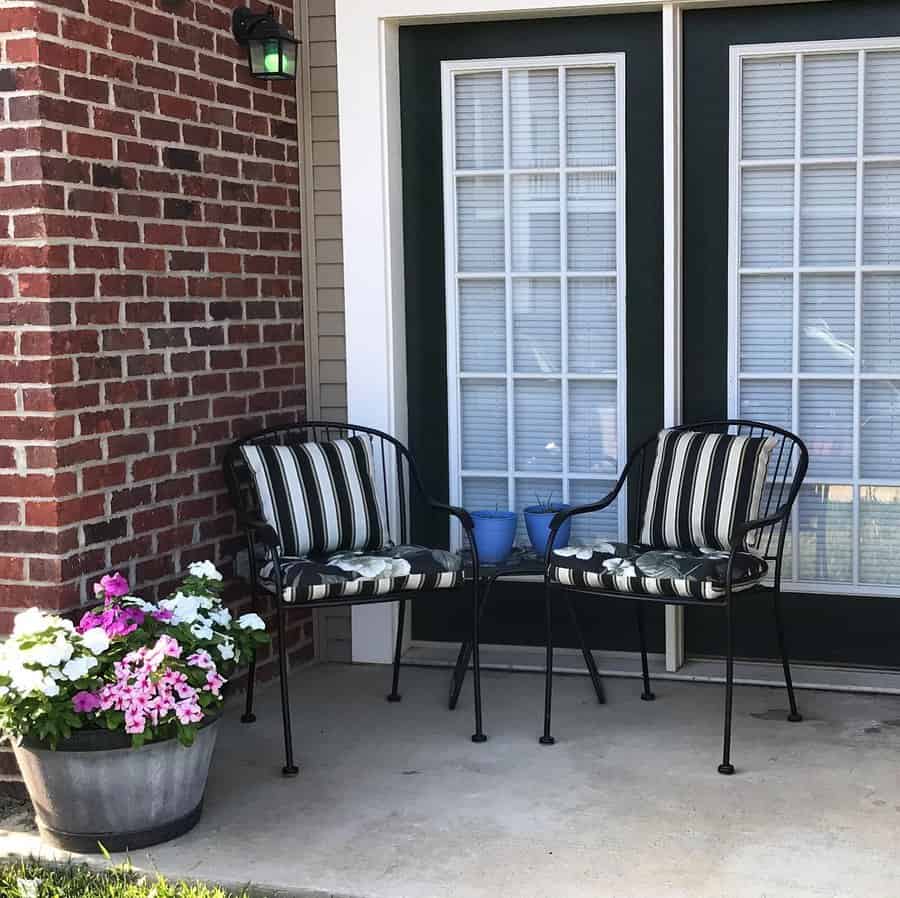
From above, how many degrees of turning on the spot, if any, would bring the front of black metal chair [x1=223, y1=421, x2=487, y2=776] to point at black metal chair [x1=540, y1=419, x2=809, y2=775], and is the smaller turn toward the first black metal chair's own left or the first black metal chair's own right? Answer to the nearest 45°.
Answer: approximately 45° to the first black metal chair's own left

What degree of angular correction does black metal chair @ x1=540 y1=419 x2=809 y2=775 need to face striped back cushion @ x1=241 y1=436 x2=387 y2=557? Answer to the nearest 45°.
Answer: approximately 45° to its right

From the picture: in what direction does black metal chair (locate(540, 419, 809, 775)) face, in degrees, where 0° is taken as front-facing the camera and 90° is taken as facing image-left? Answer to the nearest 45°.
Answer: approximately 45°

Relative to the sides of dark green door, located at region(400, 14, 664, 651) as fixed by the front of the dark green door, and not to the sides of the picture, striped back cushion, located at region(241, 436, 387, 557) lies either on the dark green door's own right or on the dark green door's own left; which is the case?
on the dark green door's own right

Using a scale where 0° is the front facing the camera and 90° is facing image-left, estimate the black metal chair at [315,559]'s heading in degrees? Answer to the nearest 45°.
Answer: approximately 315°

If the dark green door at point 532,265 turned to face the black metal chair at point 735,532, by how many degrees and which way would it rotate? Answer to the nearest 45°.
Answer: approximately 45° to its left

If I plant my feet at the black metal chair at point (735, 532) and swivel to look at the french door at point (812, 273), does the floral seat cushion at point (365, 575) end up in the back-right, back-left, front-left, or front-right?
back-left

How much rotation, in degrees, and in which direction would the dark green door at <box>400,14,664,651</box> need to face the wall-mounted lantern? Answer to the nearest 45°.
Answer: approximately 90° to its right

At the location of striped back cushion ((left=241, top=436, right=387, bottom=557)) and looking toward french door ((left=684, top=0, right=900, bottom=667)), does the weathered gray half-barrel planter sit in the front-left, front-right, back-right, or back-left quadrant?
back-right

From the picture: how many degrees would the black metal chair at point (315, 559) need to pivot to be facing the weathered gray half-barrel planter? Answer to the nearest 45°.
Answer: approximately 90° to its right

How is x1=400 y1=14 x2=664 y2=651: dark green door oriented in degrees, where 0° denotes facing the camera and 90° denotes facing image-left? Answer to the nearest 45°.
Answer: approximately 0°
